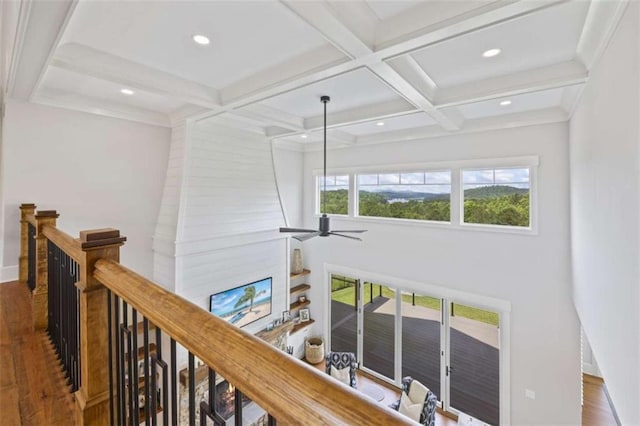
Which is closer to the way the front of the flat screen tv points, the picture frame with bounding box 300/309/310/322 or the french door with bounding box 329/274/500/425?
the french door

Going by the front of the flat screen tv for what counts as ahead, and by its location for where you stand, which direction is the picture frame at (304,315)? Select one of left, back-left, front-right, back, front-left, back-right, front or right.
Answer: left

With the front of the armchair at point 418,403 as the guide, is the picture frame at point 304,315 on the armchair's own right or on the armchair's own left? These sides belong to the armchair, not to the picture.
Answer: on the armchair's own right

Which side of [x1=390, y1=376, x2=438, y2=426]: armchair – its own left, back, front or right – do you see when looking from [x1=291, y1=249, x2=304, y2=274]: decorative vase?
right

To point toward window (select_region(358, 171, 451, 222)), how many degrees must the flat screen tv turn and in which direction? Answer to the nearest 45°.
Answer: approximately 45° to its left

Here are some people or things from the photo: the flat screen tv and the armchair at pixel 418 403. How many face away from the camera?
0

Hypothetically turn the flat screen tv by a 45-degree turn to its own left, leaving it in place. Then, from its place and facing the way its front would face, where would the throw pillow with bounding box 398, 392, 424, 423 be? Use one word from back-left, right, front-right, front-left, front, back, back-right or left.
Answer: front-right

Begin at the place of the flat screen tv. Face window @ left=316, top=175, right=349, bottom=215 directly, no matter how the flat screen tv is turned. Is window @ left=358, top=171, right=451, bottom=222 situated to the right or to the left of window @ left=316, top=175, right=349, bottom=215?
right

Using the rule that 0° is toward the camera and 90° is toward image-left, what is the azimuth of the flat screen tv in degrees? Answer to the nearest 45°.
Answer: approximately 315°

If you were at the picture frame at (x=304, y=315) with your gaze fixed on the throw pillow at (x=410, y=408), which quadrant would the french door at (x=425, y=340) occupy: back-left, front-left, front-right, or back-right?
front-left

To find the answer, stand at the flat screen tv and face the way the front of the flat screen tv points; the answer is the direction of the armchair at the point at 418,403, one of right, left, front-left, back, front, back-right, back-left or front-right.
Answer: front
